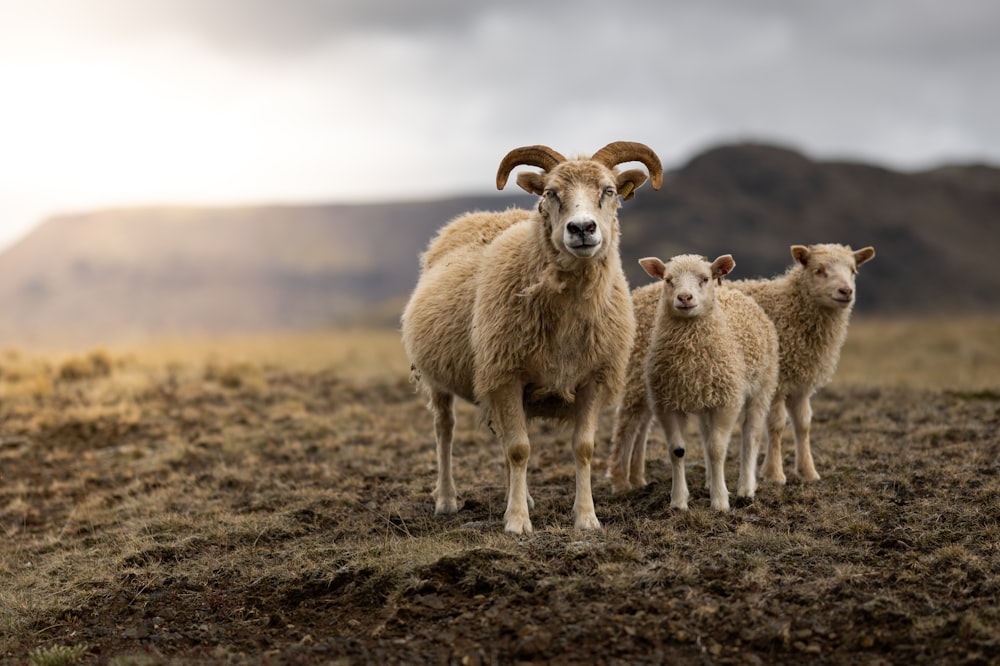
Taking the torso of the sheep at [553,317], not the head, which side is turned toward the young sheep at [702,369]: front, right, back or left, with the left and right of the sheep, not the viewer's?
left

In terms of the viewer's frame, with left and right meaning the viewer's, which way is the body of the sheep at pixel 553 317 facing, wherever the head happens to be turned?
facing the viewer and to the right of the viewer

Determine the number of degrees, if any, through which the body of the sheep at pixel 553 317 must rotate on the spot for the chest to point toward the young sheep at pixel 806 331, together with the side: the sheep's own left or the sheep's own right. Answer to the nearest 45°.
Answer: approximately 90° to the sheep's own left

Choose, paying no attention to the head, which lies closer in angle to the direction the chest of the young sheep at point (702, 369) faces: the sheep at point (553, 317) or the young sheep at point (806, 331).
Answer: the sheep

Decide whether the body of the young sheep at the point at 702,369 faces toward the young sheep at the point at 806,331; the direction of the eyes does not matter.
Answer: no

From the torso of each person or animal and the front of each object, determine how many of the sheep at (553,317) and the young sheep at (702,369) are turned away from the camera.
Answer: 0

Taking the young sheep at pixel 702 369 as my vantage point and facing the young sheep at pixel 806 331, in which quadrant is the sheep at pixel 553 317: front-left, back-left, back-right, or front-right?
back-left
